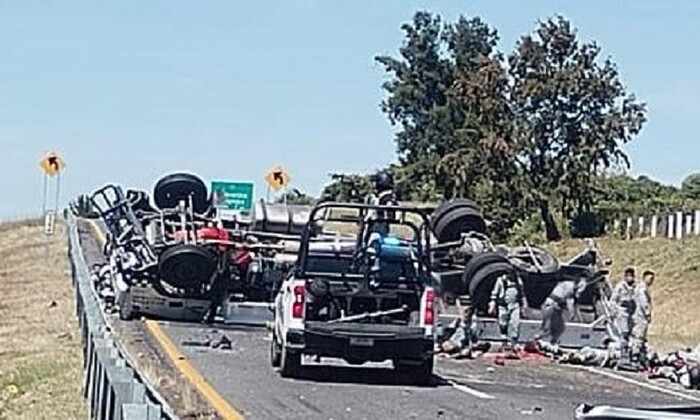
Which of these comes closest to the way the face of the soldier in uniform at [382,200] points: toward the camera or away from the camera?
away from the camera

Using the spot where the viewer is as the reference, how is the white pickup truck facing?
facing away from the viewer
